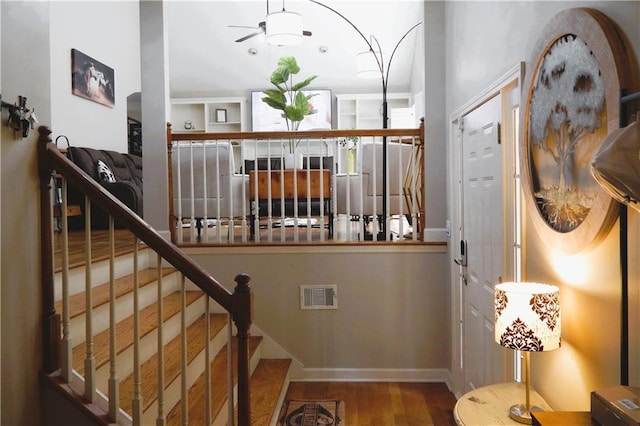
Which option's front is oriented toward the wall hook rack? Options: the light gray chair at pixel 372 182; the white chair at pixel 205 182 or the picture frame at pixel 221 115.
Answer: the picture frame

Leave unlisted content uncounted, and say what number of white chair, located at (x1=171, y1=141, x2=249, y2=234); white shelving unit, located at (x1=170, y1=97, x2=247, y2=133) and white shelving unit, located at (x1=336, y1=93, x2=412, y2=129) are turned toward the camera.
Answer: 2

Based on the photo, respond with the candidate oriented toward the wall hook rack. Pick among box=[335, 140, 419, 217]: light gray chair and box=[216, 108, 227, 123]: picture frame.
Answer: the picture frame

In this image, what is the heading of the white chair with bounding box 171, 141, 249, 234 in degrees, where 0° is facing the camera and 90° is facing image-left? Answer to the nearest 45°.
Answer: approximately 225°

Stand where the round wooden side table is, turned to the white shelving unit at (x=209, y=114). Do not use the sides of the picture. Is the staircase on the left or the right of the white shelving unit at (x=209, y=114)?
left

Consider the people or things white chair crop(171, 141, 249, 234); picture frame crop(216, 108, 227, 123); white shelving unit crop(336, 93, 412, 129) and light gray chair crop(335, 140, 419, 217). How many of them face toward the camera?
2

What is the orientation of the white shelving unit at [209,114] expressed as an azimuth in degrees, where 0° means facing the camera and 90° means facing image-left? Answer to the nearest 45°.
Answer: approximately 0°

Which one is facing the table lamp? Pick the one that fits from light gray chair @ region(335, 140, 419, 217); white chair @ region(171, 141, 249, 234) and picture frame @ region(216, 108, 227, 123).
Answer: the picture frame

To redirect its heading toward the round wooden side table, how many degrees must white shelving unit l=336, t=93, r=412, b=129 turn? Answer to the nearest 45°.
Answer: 0° — it already faces it

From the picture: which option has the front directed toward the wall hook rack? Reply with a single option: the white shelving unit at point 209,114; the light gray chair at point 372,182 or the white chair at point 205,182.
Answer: the white shelving unit

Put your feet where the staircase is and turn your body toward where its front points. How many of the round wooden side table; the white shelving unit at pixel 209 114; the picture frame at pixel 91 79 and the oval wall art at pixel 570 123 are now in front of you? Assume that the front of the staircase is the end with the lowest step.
2

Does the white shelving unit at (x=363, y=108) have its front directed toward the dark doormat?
yes

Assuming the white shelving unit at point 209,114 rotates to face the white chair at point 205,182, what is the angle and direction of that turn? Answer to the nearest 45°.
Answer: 0° — it already faces it

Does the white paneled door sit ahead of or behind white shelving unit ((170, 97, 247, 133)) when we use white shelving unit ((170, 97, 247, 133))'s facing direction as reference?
ahead
